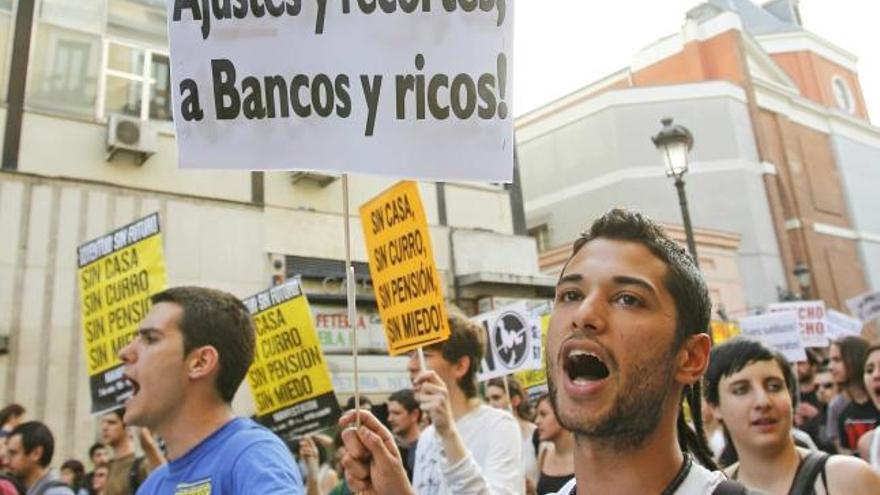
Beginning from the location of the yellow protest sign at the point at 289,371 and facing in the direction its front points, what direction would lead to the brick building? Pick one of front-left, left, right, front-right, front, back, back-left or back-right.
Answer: back-left

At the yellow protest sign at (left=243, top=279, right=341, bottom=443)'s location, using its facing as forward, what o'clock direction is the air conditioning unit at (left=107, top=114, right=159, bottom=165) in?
The air conditioning unit is roughly at 5 o'clock from the yellow protest sign.

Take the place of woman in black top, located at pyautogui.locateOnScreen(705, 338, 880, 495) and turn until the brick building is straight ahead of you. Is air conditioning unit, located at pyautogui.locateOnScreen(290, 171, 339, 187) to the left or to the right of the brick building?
left

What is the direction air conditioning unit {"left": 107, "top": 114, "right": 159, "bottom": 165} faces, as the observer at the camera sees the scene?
facing the viewer and to the right of the viewer

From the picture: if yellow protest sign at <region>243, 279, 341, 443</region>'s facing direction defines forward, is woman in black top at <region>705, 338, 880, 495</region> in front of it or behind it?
in front

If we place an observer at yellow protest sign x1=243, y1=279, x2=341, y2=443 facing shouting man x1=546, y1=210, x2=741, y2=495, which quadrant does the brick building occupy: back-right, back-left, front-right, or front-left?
back-left

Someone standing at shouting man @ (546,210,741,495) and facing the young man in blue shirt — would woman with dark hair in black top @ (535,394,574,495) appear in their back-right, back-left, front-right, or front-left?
front-right

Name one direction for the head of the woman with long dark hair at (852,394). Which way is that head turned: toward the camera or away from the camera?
toward the camera

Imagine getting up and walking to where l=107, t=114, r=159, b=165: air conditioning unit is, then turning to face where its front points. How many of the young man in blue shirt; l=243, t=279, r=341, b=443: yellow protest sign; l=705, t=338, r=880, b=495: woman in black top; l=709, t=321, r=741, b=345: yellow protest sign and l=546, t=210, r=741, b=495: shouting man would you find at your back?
0

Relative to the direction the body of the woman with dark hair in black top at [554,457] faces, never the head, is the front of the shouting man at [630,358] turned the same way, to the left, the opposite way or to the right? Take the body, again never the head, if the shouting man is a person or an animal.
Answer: the same way

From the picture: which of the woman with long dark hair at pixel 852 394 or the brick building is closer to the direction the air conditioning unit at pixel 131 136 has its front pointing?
the woman with long dark hair

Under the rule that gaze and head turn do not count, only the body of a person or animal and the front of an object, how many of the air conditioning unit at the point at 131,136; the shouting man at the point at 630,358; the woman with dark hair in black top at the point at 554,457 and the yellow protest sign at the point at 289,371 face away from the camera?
0

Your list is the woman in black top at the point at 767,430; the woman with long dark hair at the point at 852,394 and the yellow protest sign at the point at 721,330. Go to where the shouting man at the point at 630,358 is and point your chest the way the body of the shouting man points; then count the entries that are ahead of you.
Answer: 0

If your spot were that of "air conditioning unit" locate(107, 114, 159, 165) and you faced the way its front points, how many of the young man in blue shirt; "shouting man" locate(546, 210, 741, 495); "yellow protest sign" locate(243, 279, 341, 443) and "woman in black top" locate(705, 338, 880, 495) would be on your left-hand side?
0

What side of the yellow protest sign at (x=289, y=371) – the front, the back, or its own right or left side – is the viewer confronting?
front

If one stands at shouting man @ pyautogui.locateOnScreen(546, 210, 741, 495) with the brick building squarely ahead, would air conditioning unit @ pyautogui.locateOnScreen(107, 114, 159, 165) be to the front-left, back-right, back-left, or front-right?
front-left

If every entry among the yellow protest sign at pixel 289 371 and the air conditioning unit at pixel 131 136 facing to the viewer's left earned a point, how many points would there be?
0

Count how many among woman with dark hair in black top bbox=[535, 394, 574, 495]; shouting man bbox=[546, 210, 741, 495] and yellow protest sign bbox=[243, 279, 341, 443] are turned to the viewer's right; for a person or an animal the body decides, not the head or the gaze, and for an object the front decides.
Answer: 0

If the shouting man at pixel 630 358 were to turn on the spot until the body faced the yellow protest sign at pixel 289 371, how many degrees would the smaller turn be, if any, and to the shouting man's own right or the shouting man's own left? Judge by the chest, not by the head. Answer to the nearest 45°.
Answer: approximately 90° to the shouting man's own right

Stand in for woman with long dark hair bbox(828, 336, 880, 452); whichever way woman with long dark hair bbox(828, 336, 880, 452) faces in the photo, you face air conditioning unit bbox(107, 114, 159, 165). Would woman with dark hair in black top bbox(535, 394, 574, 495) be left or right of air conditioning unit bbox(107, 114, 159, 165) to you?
left
